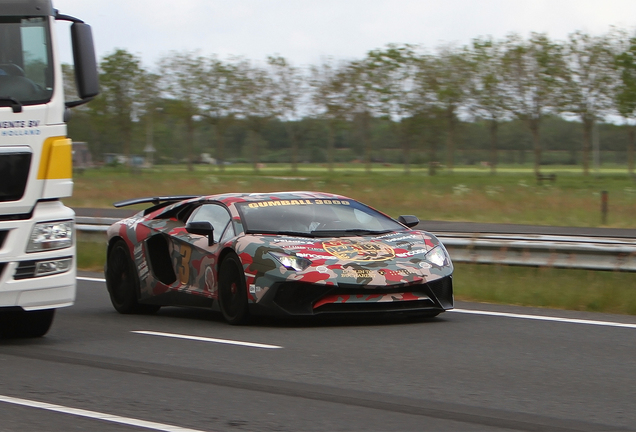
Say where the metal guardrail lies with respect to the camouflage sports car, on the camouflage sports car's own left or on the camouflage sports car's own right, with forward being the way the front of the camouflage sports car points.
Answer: on the camouflage sports car's own left

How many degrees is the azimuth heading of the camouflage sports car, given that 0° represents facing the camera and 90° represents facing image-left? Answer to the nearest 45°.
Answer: approximately 315°
